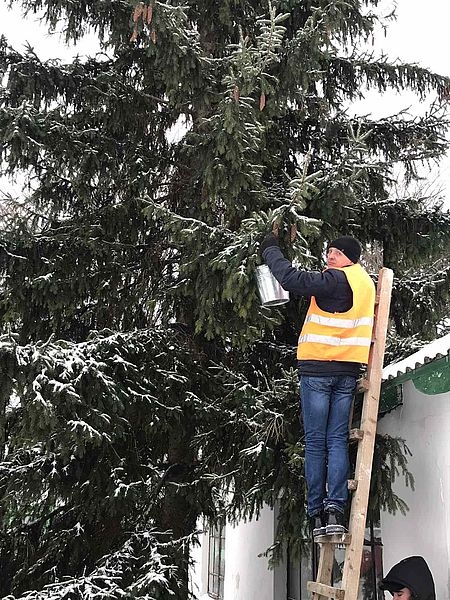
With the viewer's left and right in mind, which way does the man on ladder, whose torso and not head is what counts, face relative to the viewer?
facing away from the viewer and to the left of the viewer

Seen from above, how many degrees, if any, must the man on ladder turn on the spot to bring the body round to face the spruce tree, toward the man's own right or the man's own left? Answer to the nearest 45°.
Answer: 0° — they already face it

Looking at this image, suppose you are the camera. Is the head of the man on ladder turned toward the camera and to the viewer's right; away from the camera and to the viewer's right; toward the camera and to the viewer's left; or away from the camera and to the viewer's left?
toward the camera and to the viewer's left

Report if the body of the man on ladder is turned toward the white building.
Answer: no
